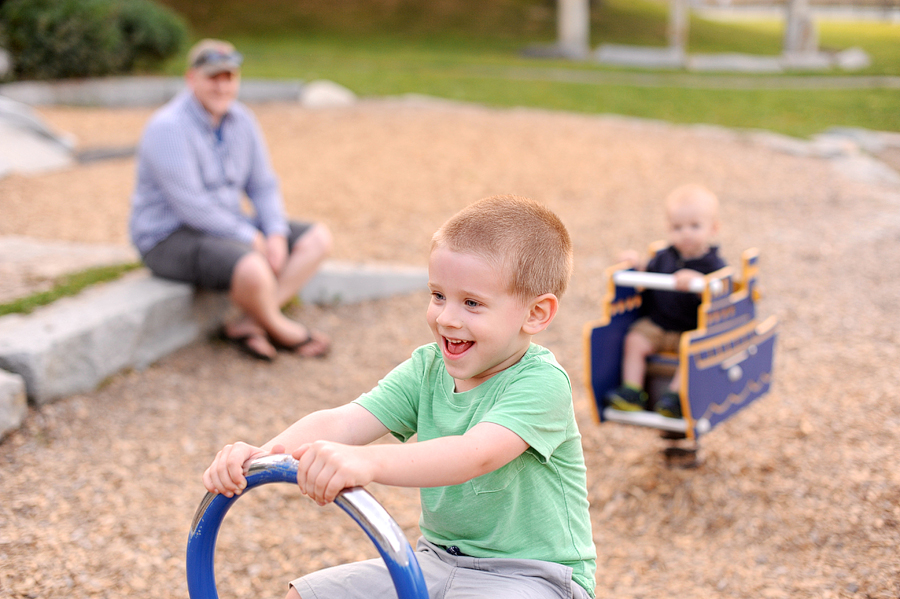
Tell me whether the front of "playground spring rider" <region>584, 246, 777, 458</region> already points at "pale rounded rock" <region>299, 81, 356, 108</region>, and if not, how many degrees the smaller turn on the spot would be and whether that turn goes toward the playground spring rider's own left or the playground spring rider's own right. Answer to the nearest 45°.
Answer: approximately 90° to the playground spring rider's own right

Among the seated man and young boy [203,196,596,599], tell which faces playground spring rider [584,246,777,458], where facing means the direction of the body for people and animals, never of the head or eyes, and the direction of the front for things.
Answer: the seated man

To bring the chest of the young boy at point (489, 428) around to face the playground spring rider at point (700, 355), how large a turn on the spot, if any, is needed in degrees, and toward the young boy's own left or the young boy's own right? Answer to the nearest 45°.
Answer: approximately 180°

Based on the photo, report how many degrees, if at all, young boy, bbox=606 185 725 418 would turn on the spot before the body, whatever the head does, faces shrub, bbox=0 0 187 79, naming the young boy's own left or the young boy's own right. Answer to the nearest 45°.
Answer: approximately 90° to the young boy's own right

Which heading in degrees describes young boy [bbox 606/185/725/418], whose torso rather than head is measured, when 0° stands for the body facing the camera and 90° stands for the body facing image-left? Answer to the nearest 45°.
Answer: approximately 45°

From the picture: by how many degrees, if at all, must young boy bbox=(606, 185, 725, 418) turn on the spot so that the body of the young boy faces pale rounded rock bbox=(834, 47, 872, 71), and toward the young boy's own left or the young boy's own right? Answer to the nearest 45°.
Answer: approximately 135° to the young boy's own right

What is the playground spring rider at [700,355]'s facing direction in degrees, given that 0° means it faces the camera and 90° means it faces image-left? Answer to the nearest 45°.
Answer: approximately 45°

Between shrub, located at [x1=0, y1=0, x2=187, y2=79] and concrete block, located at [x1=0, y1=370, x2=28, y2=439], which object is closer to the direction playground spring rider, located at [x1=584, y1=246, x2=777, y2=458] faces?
the concrete block

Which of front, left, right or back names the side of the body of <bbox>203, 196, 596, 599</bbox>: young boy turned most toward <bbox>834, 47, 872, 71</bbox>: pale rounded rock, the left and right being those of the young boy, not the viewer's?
back

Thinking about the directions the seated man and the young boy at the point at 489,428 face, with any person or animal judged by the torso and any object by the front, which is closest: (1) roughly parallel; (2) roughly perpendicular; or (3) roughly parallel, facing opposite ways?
roughly perpendicular

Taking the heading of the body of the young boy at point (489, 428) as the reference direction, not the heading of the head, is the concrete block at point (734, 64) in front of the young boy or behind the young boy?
behind
